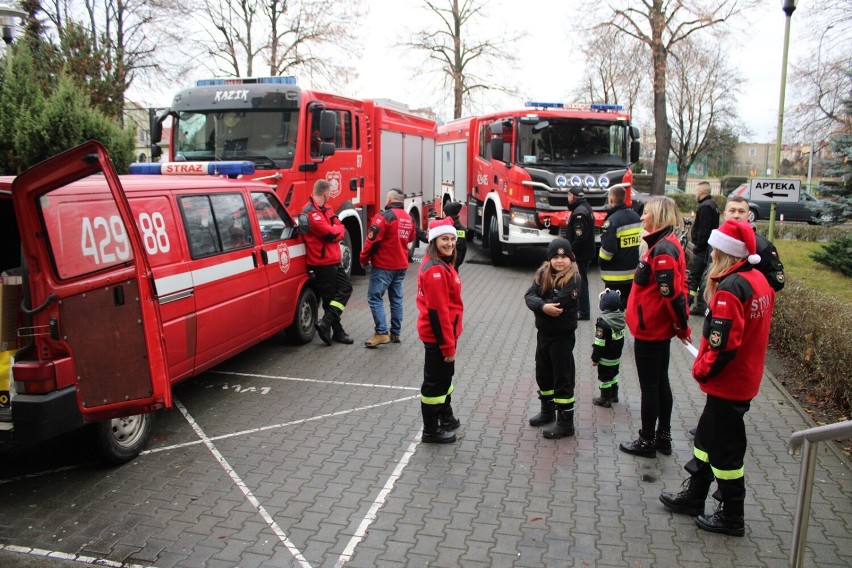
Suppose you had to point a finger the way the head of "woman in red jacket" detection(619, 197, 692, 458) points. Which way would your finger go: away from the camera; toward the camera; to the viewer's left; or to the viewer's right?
to the viewer's left

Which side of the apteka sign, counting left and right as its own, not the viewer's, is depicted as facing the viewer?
front

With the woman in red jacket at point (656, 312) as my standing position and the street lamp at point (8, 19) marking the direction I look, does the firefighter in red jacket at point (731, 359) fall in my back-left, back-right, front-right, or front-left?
back-left

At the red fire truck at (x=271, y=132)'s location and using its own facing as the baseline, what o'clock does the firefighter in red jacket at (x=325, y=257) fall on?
The firefighter in red jacket is roughly at 10 o'clock from the red fire truck.

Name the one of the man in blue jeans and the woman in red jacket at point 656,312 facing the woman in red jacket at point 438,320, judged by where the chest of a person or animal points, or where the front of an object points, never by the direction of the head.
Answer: the woman in red jacket at point 656,312

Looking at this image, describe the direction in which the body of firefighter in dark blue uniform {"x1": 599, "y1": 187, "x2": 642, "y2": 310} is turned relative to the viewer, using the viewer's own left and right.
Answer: facing away from the viewer and to the left of the viewer

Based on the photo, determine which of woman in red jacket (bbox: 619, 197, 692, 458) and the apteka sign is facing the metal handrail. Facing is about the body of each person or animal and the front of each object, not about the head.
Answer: the apteka sign

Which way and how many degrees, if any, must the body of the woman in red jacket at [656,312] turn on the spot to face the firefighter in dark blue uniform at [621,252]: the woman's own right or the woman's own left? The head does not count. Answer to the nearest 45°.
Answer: approximately 90° to the woman's own right

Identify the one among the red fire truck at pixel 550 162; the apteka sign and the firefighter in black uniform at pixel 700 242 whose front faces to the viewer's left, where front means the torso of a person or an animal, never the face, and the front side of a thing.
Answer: the firefighter in black uniform
